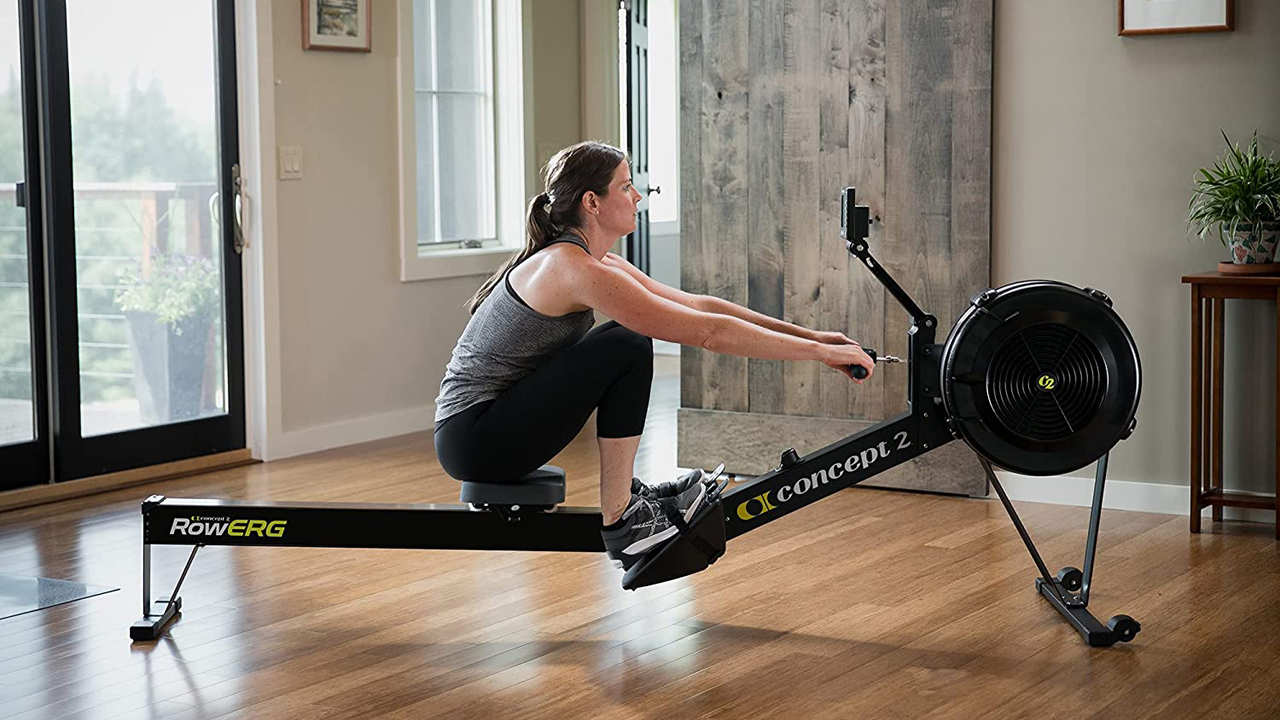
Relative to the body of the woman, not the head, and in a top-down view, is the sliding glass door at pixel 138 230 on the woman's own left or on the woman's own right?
on the woman's own left

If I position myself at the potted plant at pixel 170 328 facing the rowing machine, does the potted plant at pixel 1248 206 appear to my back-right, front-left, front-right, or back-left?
front-left

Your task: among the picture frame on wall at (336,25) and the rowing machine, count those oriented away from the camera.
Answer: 0

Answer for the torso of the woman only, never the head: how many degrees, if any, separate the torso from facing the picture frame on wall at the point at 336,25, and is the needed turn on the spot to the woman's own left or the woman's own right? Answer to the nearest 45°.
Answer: approximately 90° to the woman's own left

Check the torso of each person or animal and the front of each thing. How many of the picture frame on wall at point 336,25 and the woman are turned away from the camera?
0

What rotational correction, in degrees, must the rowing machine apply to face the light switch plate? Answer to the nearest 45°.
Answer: approximately 135° to its left

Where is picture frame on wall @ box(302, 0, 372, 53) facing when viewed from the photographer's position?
facing the viewer and to the right of the viewer

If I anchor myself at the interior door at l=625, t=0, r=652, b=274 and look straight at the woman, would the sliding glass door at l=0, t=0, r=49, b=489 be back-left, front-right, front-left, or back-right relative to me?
front-right

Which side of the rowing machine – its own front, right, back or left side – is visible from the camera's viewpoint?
right

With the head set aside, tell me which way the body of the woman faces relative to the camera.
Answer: to the viewer's right

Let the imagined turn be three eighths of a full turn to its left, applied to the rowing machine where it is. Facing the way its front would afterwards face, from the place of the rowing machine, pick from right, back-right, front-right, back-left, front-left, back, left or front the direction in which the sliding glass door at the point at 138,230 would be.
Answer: front

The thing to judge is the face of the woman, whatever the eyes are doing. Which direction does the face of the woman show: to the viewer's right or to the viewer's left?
to the viewer's right

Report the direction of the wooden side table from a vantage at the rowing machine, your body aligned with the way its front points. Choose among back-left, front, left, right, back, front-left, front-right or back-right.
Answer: front-left

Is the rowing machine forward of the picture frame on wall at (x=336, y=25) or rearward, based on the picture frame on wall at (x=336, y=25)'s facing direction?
forward

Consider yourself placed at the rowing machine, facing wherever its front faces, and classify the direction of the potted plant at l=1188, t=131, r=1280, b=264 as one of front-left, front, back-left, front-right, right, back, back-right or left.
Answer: front-left

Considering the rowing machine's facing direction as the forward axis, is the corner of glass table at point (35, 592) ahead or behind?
behind
